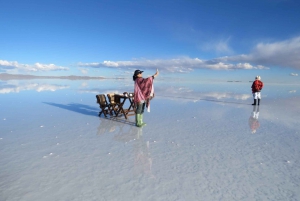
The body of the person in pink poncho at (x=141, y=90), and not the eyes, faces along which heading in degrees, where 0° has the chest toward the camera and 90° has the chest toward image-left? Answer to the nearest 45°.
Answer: approximately 270°
